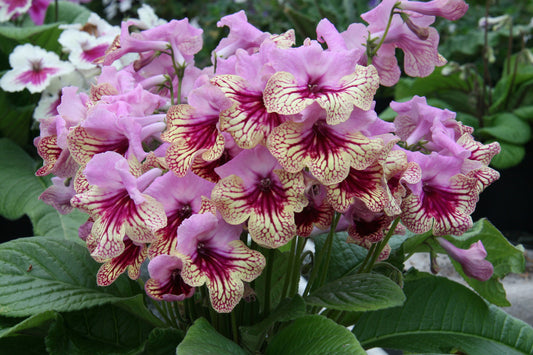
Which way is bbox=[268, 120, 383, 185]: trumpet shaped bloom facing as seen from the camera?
toward the camera

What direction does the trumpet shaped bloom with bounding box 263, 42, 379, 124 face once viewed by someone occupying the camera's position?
facing the viewer

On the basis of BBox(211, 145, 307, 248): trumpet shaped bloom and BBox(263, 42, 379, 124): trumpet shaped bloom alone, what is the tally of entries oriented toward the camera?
2

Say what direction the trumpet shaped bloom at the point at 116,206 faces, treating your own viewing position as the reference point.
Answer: facing the viewer and to the left of the viewer
